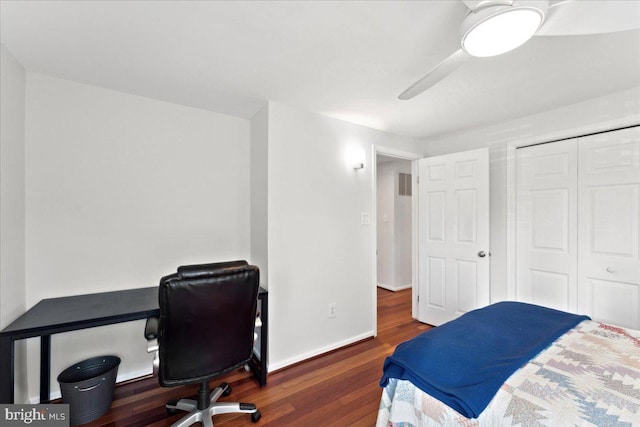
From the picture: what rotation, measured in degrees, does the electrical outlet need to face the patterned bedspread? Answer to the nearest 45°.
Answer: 0° — it already faces it

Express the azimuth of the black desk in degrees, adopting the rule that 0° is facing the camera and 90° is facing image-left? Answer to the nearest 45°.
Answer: approximately 0°

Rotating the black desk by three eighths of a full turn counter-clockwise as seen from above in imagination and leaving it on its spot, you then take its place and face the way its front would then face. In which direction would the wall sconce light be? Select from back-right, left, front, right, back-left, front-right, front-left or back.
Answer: front-right

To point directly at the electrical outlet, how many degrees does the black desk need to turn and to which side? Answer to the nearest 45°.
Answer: approximately 90° to its left

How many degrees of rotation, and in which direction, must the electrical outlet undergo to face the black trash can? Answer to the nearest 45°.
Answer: approximately 90° to its right

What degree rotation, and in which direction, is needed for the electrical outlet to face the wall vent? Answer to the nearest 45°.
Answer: approximately 90° to its left

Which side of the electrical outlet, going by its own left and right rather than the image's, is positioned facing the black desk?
right

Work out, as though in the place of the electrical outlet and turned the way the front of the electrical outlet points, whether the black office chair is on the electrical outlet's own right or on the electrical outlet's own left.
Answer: on the electrical outlet's own right

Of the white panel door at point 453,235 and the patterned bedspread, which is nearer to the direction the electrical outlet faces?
the patterned bedspread

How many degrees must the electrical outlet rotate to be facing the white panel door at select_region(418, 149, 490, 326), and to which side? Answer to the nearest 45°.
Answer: approximately 45° to its left

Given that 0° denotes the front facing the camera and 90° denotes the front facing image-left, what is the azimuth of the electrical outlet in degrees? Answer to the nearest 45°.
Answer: approximately 315°

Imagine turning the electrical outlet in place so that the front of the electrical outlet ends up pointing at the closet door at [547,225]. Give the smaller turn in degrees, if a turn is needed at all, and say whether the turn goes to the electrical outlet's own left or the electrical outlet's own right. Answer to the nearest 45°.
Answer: approximately 45° to the electrical outlet's own left

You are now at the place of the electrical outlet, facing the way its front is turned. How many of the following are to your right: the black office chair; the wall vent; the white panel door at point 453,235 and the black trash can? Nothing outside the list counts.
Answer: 2
